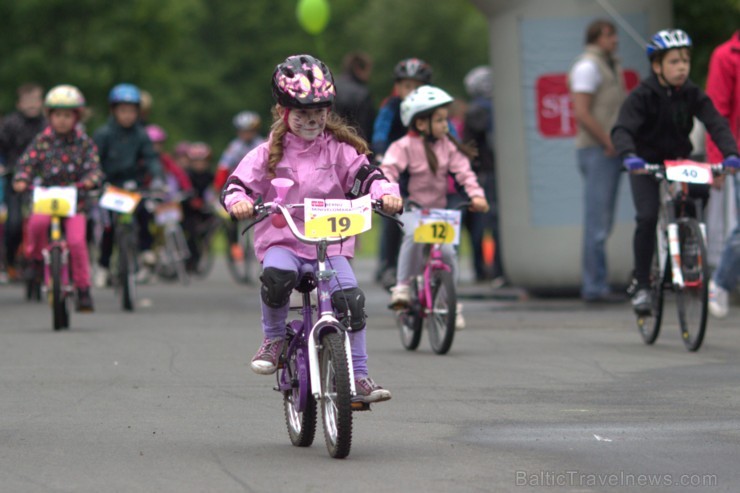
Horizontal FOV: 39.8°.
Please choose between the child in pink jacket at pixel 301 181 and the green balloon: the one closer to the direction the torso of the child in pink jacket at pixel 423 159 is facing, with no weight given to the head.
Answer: the child in pink jacket

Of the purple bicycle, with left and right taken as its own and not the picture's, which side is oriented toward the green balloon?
back

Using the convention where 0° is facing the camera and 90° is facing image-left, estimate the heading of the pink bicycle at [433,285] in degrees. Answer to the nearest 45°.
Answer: approximately 315°

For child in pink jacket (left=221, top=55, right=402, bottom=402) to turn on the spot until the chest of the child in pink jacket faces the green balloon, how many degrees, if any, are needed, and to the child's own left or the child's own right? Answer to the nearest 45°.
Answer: approximately 180°

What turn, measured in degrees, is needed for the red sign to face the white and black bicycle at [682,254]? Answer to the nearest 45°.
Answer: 0° — it already faces it

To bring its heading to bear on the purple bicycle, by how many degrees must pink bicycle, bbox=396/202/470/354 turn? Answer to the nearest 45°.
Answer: approximately 45° to its right
